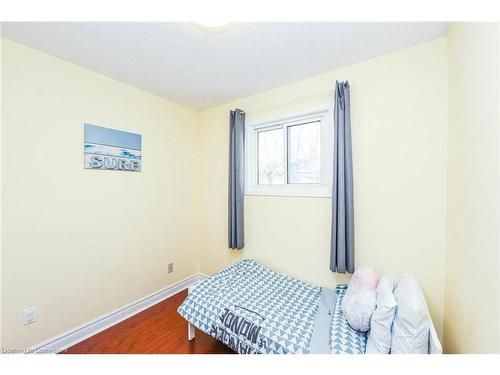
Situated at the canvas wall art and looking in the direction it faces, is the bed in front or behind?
in front

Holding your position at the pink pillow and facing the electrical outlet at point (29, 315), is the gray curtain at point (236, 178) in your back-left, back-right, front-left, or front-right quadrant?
front-right

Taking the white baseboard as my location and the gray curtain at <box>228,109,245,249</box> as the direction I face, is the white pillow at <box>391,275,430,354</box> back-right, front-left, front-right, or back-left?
front-right

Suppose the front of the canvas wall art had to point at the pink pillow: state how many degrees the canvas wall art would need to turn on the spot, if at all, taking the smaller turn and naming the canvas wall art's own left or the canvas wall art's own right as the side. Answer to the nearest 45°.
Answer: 0° — it already faces it

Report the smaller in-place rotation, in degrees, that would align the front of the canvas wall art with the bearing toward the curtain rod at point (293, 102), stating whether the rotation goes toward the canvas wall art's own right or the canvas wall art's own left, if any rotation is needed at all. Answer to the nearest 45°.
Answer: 0° — it already faces it

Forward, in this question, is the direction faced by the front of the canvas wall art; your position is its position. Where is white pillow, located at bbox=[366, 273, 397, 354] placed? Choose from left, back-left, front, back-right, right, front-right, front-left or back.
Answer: front

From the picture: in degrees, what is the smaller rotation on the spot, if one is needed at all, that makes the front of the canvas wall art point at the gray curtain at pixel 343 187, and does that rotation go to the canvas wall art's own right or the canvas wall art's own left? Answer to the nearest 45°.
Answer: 0° — it already faces it

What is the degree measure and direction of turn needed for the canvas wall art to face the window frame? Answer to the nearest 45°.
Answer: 0° — it already faces it

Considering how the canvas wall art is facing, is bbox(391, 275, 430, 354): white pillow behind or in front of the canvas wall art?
in front

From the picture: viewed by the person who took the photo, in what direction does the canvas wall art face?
facing the viewer and to the right of the viewer
